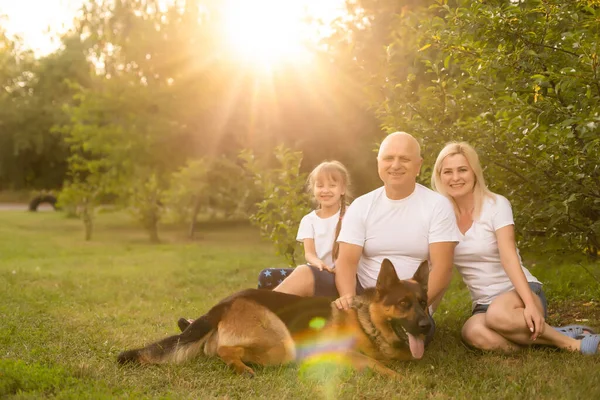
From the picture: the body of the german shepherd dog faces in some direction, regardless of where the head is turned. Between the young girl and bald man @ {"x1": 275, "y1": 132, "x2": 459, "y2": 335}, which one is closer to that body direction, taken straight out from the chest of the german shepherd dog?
the bald man

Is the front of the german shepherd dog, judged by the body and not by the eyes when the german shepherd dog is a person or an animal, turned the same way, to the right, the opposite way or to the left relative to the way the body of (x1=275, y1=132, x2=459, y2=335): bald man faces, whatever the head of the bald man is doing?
to the left

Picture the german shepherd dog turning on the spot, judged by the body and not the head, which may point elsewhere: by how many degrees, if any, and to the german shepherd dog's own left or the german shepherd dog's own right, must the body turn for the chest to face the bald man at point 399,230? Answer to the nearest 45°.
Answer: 0° — it already faces them

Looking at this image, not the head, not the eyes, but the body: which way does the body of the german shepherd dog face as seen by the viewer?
to the viewer's right
